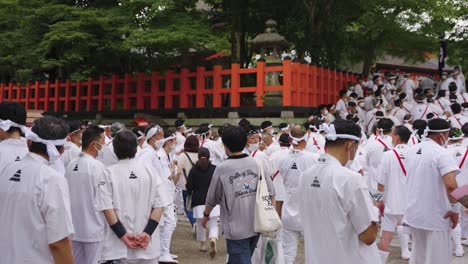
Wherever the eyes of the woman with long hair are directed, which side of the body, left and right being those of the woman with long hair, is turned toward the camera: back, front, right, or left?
back

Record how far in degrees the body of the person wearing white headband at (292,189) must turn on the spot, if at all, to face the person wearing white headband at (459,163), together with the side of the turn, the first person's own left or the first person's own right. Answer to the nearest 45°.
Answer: approximately 45° to the first person's own right

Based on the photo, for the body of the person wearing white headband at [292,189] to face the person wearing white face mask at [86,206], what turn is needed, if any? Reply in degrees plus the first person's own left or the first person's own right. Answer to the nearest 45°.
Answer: approximately 135° to the first person's own left

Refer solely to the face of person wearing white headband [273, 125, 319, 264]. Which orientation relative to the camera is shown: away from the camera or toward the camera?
away from the camera

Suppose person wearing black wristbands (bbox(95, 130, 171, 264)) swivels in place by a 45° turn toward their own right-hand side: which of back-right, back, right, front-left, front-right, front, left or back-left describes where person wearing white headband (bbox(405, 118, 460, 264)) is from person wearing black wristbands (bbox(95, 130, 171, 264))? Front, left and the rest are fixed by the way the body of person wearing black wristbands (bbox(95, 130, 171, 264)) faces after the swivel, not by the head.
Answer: front-right

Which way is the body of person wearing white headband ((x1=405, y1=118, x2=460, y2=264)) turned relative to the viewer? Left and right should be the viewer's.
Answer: facing away from the viewer and to the right of the viewer

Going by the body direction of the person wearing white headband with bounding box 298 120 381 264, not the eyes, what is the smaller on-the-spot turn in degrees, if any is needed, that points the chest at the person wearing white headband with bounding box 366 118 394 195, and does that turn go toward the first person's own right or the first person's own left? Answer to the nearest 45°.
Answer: approximately 45° to the first person's own left

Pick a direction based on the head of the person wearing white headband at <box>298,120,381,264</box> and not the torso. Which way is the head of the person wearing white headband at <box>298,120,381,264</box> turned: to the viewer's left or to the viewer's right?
to the viewer's right

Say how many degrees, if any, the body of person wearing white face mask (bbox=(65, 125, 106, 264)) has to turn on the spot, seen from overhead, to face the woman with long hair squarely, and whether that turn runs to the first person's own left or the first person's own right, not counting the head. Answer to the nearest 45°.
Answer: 0° — they already face them

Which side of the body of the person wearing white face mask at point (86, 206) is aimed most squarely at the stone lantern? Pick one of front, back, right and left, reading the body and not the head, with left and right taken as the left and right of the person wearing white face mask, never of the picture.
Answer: front

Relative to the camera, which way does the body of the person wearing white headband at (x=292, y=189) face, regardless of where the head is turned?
away from the camera

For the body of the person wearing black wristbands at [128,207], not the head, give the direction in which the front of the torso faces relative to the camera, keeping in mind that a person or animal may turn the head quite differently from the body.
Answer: away from the camera

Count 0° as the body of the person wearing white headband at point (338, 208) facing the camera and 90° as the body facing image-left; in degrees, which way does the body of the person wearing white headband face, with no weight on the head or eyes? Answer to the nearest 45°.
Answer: approximately 225°

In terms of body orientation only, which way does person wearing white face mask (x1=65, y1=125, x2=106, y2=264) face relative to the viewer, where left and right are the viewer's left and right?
facing away from the viewer and to the right of the viewer
